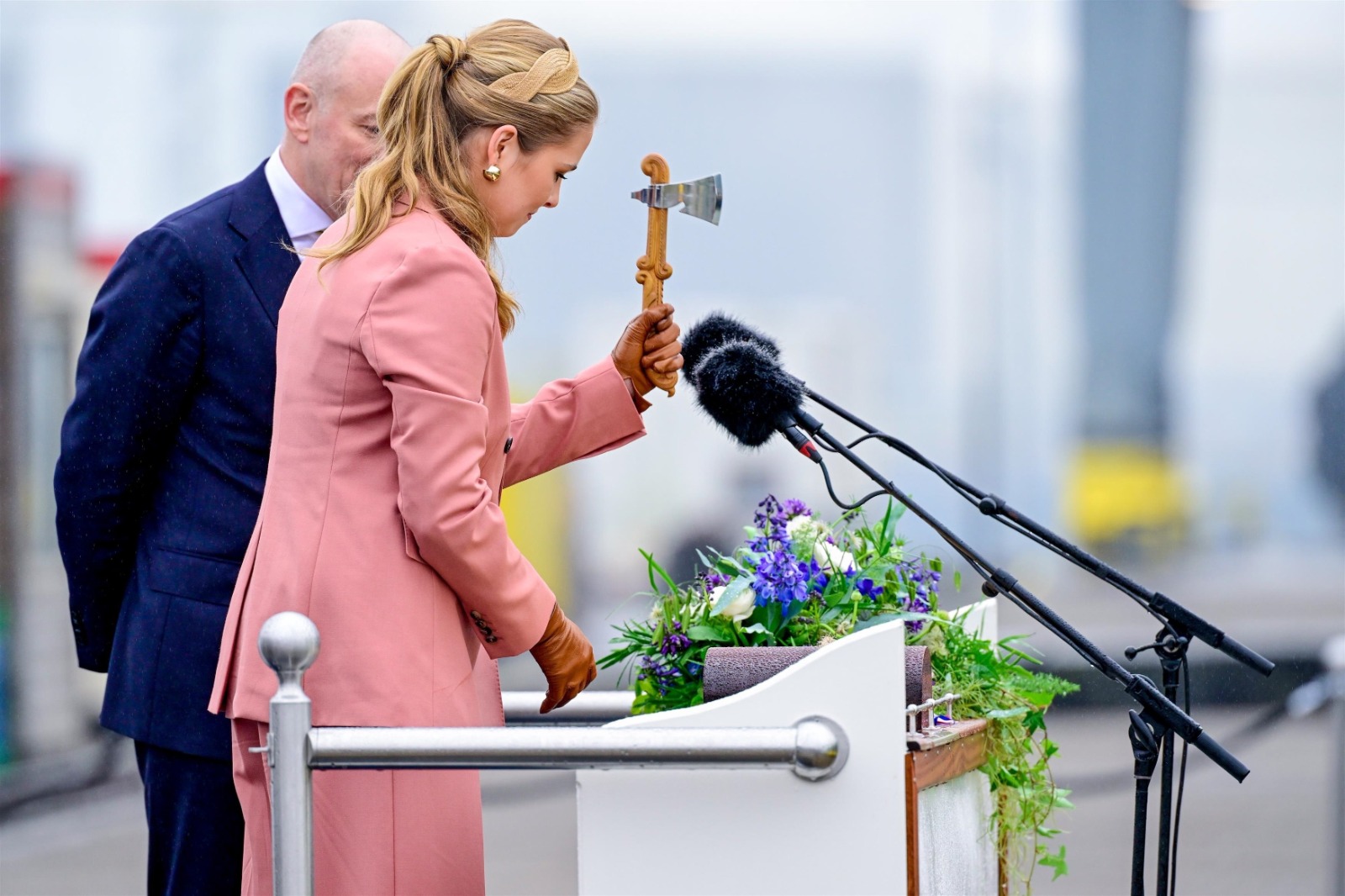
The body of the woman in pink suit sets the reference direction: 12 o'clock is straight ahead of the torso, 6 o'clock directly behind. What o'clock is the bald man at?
The bald man is roughly at 8 o'clock from the woman in pink suit.

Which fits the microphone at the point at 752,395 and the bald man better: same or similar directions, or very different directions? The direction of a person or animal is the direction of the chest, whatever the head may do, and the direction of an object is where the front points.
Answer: very different directions

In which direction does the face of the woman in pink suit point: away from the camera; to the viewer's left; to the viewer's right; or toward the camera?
to the viewer's right

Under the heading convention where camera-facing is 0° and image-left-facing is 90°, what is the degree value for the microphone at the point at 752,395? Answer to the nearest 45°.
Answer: approximately 90°

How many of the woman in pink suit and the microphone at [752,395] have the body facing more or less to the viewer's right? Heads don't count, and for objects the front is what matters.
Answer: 1

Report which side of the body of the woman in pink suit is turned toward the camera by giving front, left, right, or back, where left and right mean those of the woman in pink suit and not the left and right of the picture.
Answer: right

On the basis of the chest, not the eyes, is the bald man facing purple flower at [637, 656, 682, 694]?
yes

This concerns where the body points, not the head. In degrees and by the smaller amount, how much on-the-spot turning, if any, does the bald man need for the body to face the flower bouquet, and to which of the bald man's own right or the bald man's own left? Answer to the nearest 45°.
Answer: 0° — they already face it
